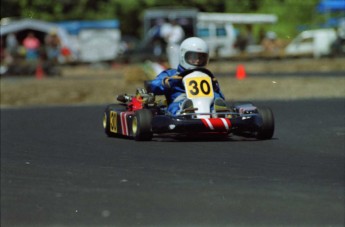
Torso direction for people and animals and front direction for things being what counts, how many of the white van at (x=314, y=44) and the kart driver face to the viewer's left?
1

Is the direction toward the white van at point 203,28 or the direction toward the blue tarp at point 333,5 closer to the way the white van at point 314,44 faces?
the white van

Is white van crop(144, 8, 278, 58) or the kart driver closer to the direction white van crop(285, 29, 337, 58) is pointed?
the white van

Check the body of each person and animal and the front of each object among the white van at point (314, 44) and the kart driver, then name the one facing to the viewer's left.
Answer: the white van

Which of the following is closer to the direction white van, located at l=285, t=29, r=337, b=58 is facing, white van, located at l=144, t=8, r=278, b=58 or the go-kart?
the white van

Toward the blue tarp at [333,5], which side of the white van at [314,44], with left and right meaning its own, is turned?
right

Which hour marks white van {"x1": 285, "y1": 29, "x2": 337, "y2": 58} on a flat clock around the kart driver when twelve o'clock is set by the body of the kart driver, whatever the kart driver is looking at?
The white van is roughly at 8 o'clock from the kart driver.

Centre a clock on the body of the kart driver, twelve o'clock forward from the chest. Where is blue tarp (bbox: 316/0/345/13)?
The blue tarp is roughly at 8 o'clock from the kart driver.

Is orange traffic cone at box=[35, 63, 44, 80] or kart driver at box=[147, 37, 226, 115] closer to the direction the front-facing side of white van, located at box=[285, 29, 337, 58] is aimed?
the orange traffic cone

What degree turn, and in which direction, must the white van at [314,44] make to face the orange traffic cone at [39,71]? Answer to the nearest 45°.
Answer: approximately 45° to its left

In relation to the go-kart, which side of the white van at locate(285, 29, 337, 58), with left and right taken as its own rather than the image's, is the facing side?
left

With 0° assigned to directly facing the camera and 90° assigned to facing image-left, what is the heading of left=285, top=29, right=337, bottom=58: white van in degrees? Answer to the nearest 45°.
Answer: approximately 90°
